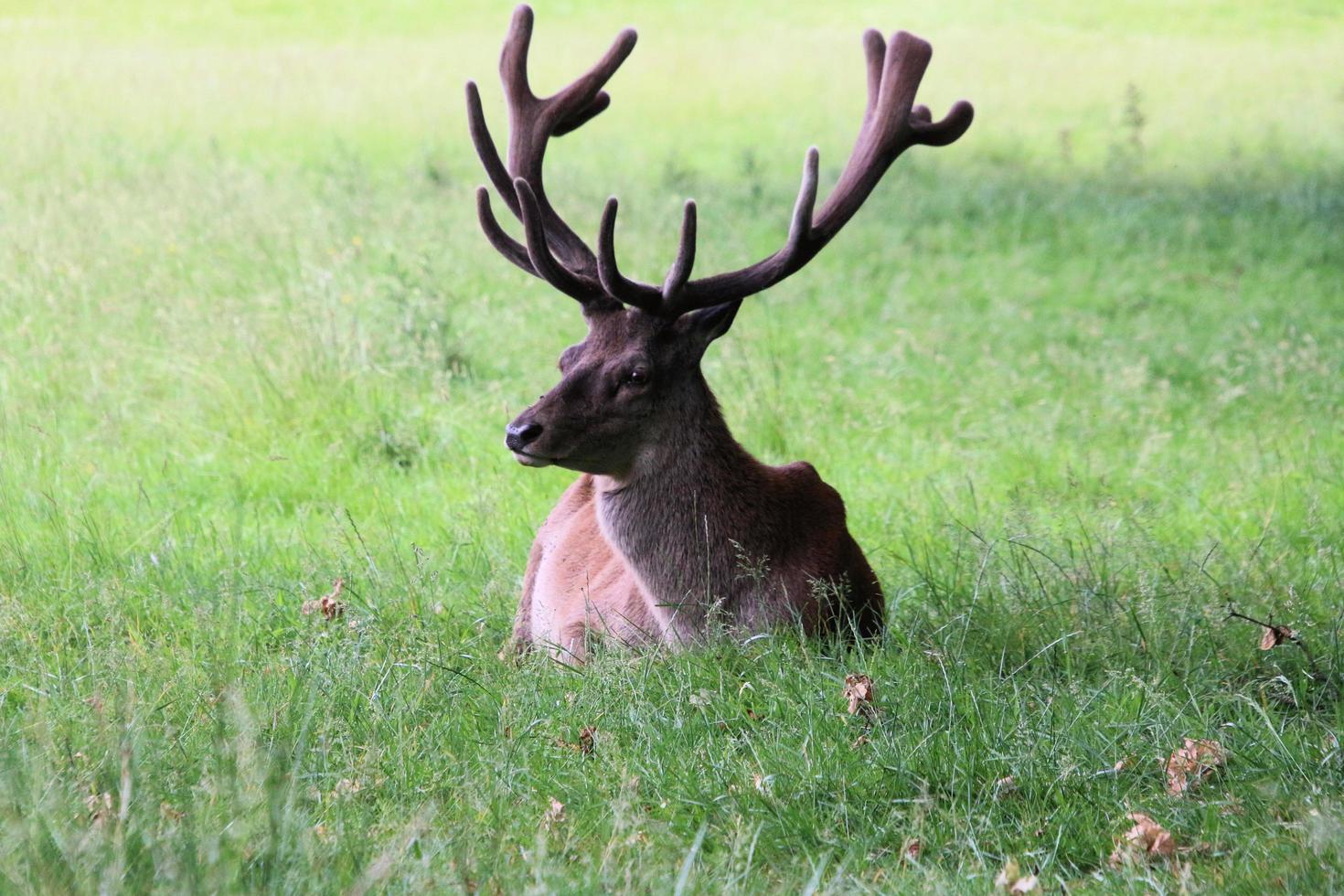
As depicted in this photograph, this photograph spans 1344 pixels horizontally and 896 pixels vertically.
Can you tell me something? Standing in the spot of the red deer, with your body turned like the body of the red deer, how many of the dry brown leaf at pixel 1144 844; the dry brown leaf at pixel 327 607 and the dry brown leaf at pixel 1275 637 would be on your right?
1

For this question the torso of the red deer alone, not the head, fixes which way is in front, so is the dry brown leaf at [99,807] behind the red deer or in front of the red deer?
in front

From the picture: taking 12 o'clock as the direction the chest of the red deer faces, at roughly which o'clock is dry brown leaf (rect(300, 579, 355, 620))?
The dry brown leaf is roughly at 3 o'clock from the red deer.

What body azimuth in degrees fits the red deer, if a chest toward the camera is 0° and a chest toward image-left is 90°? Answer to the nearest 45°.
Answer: approximately 0°

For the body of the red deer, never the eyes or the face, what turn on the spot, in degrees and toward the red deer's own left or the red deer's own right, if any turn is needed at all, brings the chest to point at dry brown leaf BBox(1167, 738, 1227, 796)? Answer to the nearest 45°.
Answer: approximately 45° to the red deer's own left

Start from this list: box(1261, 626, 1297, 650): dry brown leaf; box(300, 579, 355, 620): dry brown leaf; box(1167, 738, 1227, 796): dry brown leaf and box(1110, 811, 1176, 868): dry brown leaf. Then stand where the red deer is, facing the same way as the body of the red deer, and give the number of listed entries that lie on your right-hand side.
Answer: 1

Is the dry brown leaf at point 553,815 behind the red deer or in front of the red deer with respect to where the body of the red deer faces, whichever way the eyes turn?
in front

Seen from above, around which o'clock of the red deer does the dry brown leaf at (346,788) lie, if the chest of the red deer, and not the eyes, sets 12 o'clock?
The dry brown leaf is roughly at 1 o'clock from the red deer.

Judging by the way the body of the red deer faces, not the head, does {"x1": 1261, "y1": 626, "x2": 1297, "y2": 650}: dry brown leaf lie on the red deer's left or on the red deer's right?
on the red deer's left
